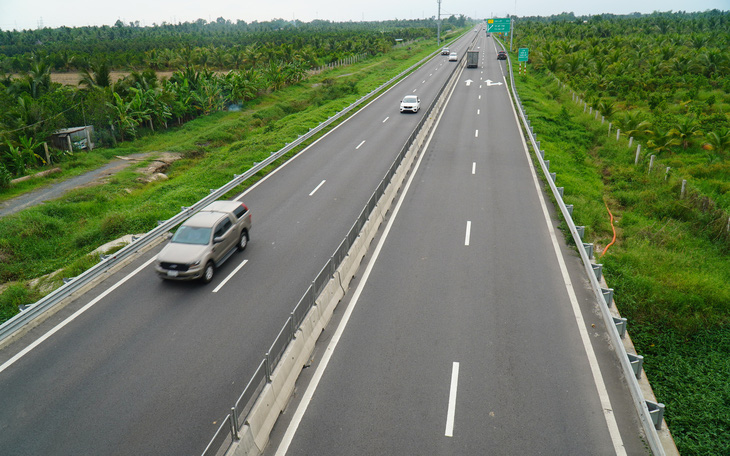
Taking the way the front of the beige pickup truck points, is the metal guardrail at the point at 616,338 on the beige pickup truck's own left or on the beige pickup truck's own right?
on the beige pickup truck's own left

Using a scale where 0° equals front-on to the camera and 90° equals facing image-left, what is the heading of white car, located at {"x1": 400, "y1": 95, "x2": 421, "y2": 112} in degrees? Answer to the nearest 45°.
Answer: approximately 0°

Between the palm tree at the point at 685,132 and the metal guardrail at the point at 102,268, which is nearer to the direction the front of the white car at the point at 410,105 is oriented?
the metal guardrail

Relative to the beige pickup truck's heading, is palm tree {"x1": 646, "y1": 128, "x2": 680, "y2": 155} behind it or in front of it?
behind

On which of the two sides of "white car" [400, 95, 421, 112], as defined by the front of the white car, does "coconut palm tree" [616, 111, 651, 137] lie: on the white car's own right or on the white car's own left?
on the white car's own left

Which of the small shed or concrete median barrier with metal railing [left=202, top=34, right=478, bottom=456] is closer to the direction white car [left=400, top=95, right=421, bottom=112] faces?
the concrete median barrier with metal railing

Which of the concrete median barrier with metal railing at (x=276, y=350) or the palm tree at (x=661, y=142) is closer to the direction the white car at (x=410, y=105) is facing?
the concrete median barrier with metal railing

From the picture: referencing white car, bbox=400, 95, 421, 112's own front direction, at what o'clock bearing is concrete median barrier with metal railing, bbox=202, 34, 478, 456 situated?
The concrete median barrier with metal railing is roughly at 12 o'clock from the white car.

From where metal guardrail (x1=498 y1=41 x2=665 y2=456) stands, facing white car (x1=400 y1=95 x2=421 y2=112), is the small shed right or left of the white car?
left

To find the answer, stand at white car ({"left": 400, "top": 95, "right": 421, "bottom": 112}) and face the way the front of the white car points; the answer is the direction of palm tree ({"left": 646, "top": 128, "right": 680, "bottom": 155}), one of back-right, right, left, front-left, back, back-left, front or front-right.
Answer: front-left

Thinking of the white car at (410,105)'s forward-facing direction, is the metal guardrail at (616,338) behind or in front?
in front

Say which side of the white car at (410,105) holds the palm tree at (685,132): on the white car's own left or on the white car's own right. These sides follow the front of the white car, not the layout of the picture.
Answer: on the white car's own left

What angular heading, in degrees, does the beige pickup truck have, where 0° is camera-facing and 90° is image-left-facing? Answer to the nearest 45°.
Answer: approximately 45°

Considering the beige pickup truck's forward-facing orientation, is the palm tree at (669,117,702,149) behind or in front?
behind

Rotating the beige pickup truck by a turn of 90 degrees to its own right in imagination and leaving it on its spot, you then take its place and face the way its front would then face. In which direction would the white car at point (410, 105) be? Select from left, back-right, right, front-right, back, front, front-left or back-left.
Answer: right

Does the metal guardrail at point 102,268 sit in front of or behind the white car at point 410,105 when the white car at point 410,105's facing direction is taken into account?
in front
